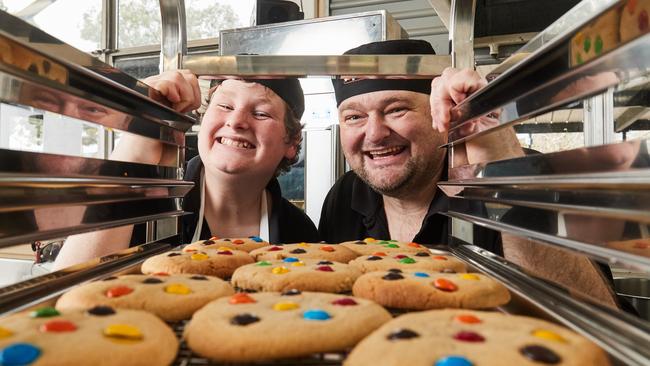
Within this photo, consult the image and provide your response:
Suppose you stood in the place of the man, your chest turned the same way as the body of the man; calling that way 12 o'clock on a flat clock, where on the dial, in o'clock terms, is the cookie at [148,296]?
The cookie is roughly at 12 o'clock from the man.

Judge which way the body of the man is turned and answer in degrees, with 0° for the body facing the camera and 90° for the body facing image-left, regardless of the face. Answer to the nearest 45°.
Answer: approximately 0°

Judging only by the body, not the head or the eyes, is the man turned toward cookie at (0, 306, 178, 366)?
yes

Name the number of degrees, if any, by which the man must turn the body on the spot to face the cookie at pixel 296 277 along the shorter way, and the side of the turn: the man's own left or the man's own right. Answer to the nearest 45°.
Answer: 0° — they already face it

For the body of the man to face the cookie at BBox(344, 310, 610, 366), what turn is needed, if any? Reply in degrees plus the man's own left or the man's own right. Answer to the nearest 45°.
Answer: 0° — they already face it

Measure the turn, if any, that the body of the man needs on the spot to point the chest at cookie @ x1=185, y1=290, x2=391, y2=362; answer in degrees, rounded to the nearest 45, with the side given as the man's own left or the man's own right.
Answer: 0° — they already face it
